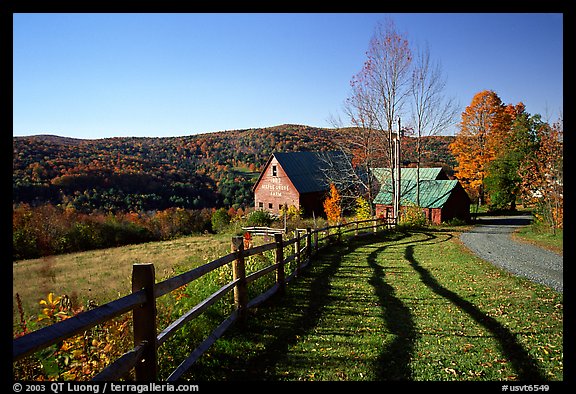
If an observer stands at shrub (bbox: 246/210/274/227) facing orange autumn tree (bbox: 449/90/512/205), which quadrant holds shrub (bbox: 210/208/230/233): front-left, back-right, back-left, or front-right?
back-left

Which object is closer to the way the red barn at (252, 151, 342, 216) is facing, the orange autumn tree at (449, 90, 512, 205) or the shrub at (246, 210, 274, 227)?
the shrub

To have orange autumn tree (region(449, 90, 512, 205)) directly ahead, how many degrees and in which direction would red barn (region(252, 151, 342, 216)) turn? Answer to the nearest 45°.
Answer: approximately 135° to its left

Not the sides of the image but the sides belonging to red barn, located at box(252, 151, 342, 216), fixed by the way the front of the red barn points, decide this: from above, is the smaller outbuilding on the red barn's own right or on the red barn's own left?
on the red barn's own left

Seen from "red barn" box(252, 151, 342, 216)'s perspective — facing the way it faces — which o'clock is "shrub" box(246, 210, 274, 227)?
The shrub is roughly at 11 o'clock from the red barn.

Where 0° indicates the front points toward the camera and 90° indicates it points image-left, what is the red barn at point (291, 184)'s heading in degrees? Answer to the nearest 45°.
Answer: approximately 45°
